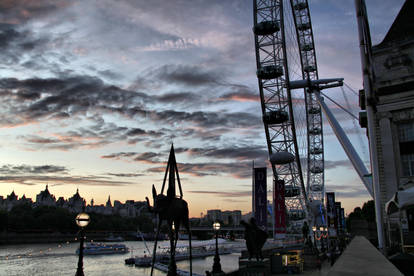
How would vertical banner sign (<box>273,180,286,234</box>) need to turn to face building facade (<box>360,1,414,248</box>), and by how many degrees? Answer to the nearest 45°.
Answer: approximately 90° to its left

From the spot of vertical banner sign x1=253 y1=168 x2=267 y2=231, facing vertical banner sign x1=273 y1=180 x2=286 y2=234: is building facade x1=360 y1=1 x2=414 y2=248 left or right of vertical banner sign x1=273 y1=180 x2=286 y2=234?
right

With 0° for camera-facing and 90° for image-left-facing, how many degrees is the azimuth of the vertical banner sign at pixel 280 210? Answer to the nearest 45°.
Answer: approximately 0°
